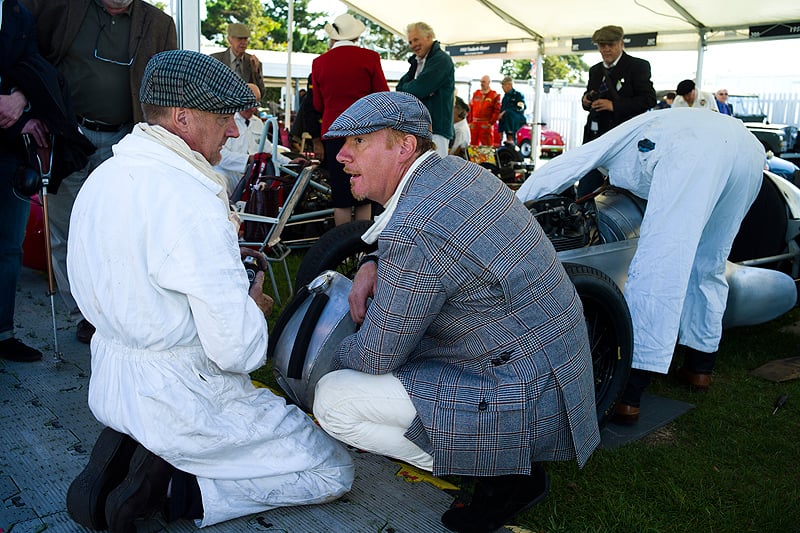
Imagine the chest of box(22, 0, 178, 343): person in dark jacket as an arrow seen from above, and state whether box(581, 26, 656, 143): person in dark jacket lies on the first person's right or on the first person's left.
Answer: on the first person's left

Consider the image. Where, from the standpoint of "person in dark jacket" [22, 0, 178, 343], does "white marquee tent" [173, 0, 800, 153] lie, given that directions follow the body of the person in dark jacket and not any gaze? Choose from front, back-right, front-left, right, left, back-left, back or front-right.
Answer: back-left

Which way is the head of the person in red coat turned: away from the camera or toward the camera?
away from the camera

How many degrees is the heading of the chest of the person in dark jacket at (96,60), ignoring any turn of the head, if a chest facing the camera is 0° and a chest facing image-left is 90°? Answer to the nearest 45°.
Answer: approximately 0°

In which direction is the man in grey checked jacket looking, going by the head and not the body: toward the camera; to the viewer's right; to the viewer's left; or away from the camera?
to the viewer's left
